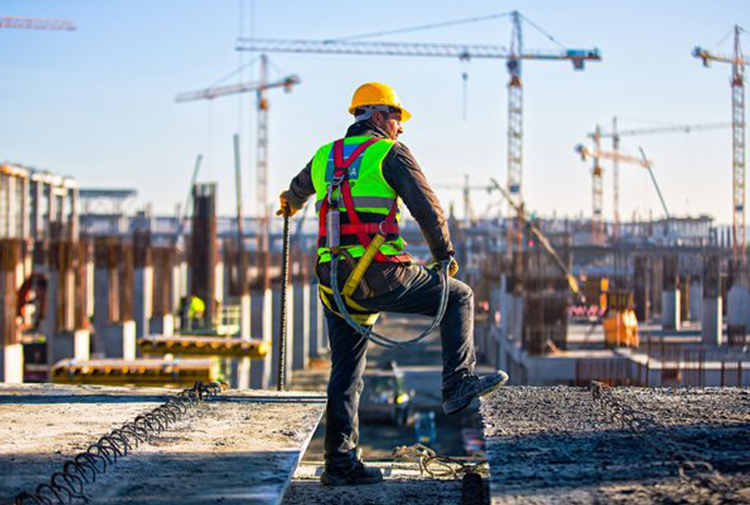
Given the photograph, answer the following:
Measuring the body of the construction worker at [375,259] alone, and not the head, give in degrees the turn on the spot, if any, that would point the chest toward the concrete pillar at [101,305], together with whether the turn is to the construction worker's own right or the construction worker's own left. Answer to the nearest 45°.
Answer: approximately 45° to the construction worker's own left

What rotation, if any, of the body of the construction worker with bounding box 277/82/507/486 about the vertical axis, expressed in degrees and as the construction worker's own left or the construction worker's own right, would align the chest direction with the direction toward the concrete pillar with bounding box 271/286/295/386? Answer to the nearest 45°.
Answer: approximately 45° to the construction worker's own left

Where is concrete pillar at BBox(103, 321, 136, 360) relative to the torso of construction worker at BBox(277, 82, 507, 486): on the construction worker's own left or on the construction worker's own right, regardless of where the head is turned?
on the construction worker's own left

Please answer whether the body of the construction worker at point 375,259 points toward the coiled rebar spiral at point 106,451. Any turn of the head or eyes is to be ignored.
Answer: no

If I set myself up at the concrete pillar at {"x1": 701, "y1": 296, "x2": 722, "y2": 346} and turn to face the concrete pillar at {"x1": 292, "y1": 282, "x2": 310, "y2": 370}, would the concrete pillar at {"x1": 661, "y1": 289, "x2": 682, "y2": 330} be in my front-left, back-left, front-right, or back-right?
back-right

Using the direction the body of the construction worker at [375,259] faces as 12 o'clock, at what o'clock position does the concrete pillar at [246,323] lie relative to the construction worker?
The concrete pillar is roughly at 10 o'clock from the construction worker.

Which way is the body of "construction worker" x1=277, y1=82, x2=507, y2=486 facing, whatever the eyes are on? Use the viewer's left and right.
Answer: facing away from the viewer and to the right of the viewer

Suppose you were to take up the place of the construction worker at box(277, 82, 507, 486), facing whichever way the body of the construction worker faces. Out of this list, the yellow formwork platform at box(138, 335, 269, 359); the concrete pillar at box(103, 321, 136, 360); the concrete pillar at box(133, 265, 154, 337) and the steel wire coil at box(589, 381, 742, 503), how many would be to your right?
1

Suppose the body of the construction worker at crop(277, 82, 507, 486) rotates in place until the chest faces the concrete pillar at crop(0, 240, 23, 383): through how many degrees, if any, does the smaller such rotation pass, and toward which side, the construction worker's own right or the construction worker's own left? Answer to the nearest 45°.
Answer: approximately 90° to the construction worker's own left

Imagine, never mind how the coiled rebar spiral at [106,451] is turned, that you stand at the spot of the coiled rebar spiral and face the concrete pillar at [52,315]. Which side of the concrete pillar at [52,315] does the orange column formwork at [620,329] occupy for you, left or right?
right

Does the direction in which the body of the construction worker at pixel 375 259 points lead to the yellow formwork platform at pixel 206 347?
no

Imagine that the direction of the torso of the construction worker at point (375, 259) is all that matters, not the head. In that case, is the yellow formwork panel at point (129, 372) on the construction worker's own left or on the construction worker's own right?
on the construction worker's own left

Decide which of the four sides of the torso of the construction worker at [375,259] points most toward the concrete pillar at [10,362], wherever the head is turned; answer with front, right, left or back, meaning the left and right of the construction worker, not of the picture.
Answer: left

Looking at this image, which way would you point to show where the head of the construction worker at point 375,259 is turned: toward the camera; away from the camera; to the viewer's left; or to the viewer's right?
to the viewer's right
